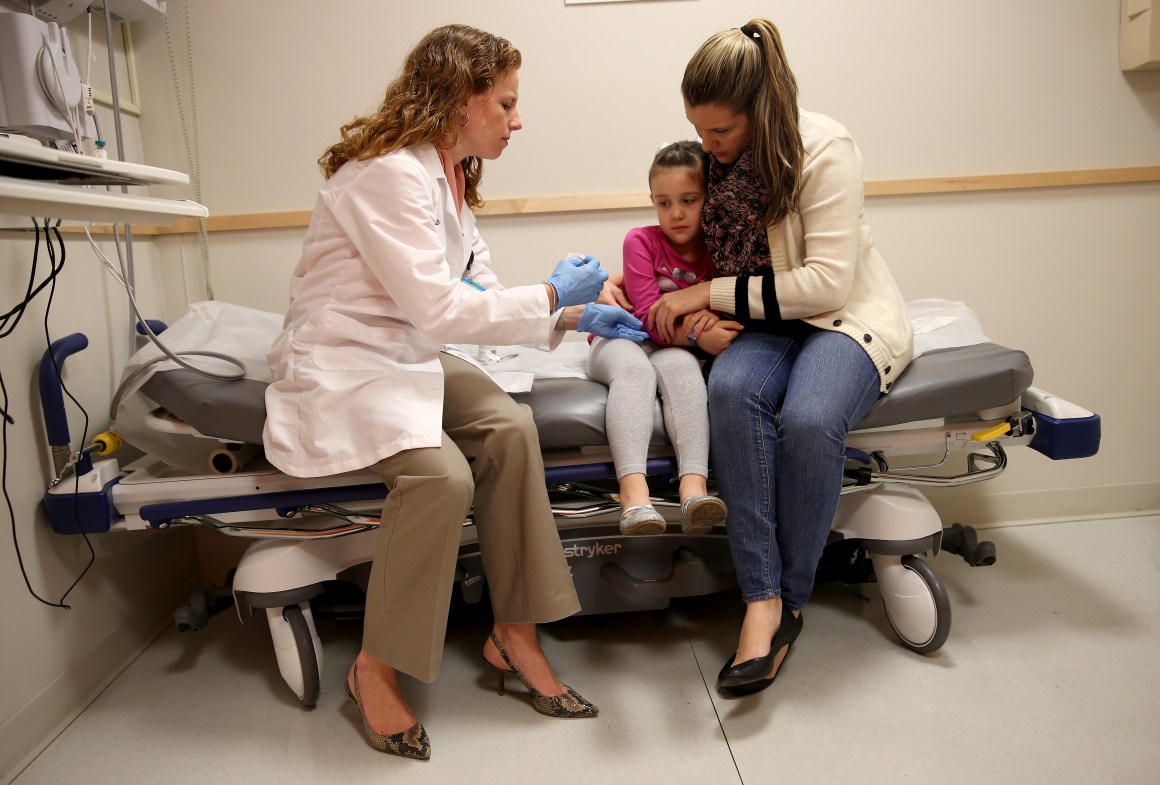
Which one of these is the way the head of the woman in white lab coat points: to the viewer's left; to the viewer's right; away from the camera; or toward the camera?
to the viewer's right

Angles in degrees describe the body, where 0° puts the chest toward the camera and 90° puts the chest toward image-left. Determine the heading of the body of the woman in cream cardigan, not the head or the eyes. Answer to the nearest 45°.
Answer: approximately 45°

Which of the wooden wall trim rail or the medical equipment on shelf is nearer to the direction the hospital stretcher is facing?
the wooden wall trim rail

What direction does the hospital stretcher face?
to the viewer's right

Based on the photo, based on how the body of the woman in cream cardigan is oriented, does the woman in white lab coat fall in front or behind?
in front

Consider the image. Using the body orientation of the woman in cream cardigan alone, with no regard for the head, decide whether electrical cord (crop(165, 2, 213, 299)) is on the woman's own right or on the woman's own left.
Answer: on the woman's own right

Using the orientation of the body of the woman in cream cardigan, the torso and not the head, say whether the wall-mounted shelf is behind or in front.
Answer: in front

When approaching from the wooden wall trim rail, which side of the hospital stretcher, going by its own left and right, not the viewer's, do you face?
left

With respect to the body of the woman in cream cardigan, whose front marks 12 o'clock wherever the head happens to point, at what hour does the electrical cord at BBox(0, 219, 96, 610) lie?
The electrical cord is roughly at 1 o'clock from the woman in cream cardigan.
